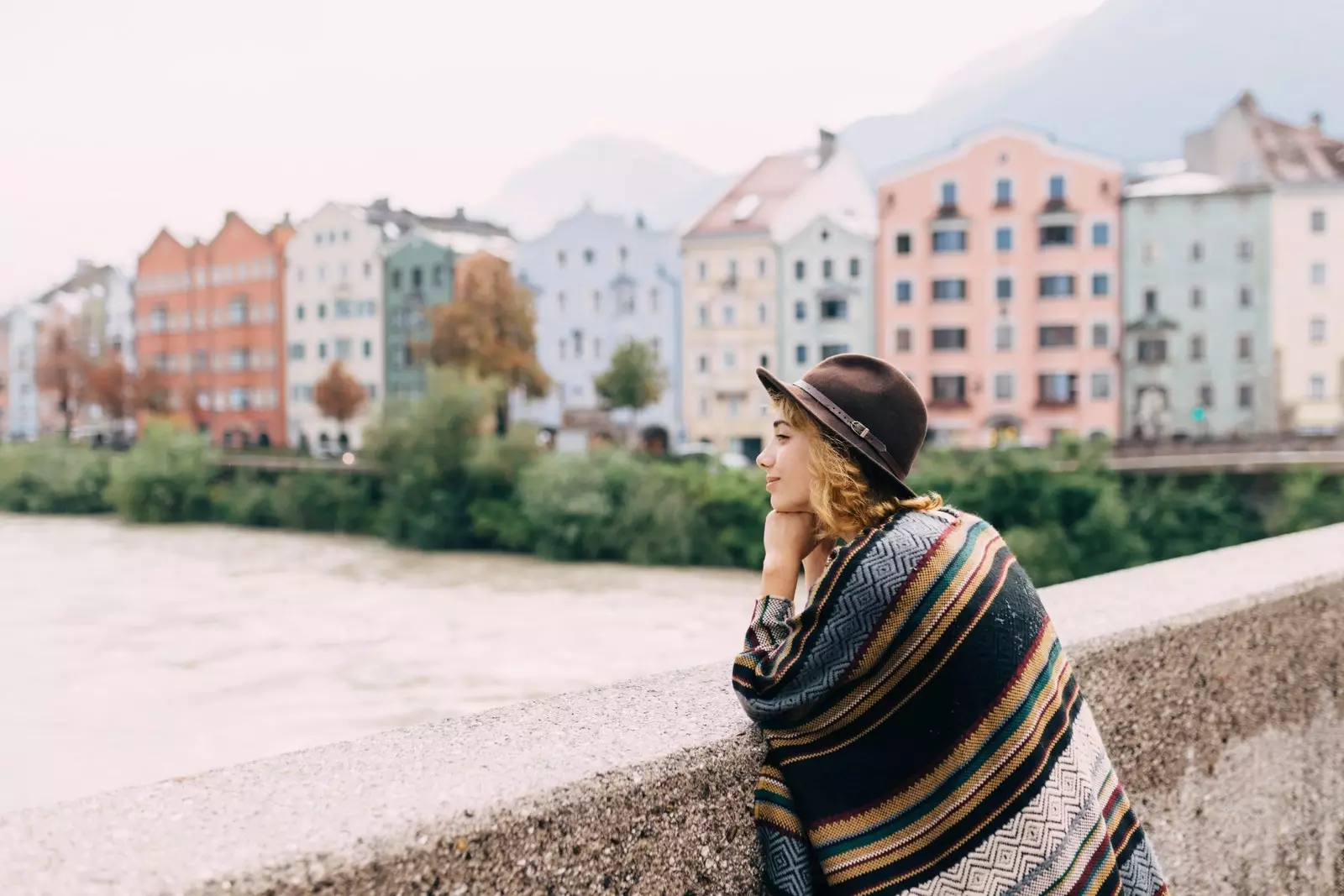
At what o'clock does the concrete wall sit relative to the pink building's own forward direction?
The concrete wall is roughly at 12 o'clock from the pink building.

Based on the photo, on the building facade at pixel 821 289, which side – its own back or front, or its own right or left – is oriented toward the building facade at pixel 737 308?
right

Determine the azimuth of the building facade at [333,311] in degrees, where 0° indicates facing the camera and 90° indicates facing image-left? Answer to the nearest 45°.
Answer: approximately 0°

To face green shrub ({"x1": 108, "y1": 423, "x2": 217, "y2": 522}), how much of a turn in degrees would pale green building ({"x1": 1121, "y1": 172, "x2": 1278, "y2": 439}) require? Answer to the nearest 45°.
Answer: approximately 90° to its right

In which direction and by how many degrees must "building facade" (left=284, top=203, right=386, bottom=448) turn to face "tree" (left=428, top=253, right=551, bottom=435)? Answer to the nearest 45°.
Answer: approximately 45° to its left

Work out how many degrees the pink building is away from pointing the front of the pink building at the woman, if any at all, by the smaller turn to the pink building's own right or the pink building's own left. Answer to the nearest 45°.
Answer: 0° — it already faces them

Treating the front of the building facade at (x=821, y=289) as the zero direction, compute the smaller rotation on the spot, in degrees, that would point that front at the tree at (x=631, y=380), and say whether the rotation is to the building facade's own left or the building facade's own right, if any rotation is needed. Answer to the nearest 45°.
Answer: approximately 90° to the building facade's own right

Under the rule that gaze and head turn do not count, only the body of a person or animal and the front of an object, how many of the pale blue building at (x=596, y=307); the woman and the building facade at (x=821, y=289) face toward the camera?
2
